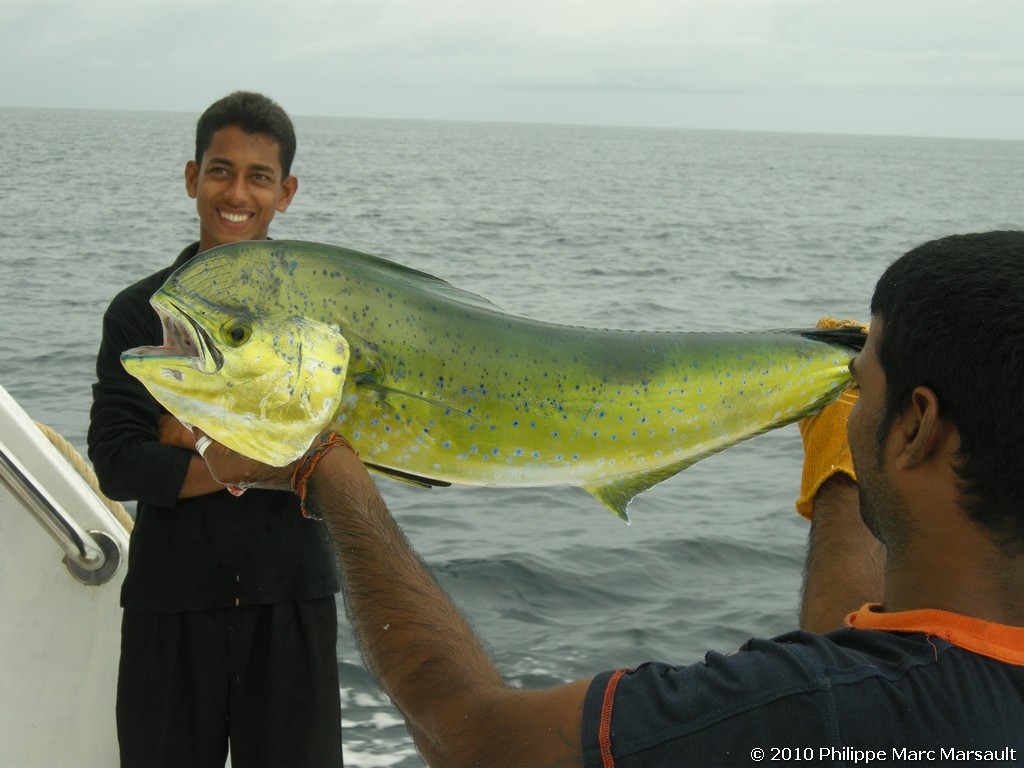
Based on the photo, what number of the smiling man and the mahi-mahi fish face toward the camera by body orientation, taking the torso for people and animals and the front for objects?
1

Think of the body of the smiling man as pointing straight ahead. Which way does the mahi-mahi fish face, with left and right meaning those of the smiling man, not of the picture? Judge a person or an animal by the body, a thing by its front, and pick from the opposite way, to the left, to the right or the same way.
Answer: to the right

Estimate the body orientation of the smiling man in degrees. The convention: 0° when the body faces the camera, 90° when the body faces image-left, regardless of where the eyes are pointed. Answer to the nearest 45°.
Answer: approximately 0°

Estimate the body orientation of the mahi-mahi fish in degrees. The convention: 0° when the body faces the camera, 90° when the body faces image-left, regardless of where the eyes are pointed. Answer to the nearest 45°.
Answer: approximately 90°

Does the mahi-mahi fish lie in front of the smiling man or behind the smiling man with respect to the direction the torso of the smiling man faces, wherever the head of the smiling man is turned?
in front
